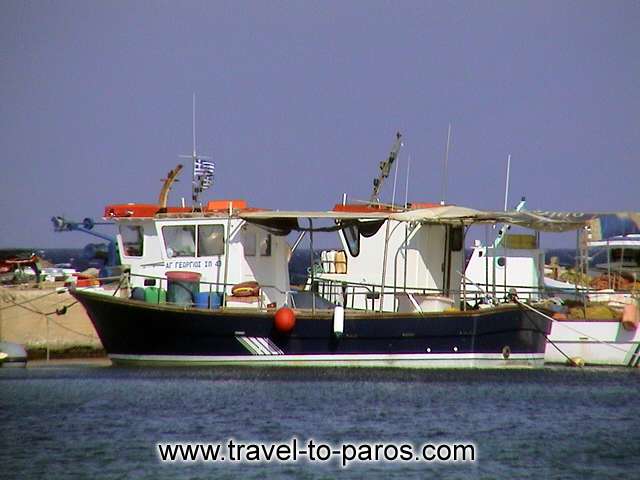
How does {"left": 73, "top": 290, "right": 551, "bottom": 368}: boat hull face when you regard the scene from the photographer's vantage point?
facing to the left of the viewer

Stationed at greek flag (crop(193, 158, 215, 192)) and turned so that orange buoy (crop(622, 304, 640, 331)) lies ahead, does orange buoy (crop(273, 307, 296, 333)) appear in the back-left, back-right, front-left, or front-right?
front-right

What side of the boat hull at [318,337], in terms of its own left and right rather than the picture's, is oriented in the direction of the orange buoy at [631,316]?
back
